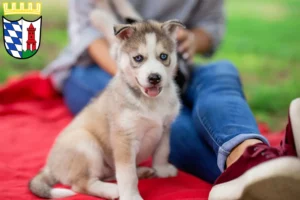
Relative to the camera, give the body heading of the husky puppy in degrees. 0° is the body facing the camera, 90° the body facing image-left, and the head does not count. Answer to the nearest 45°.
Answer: approximately 315°
